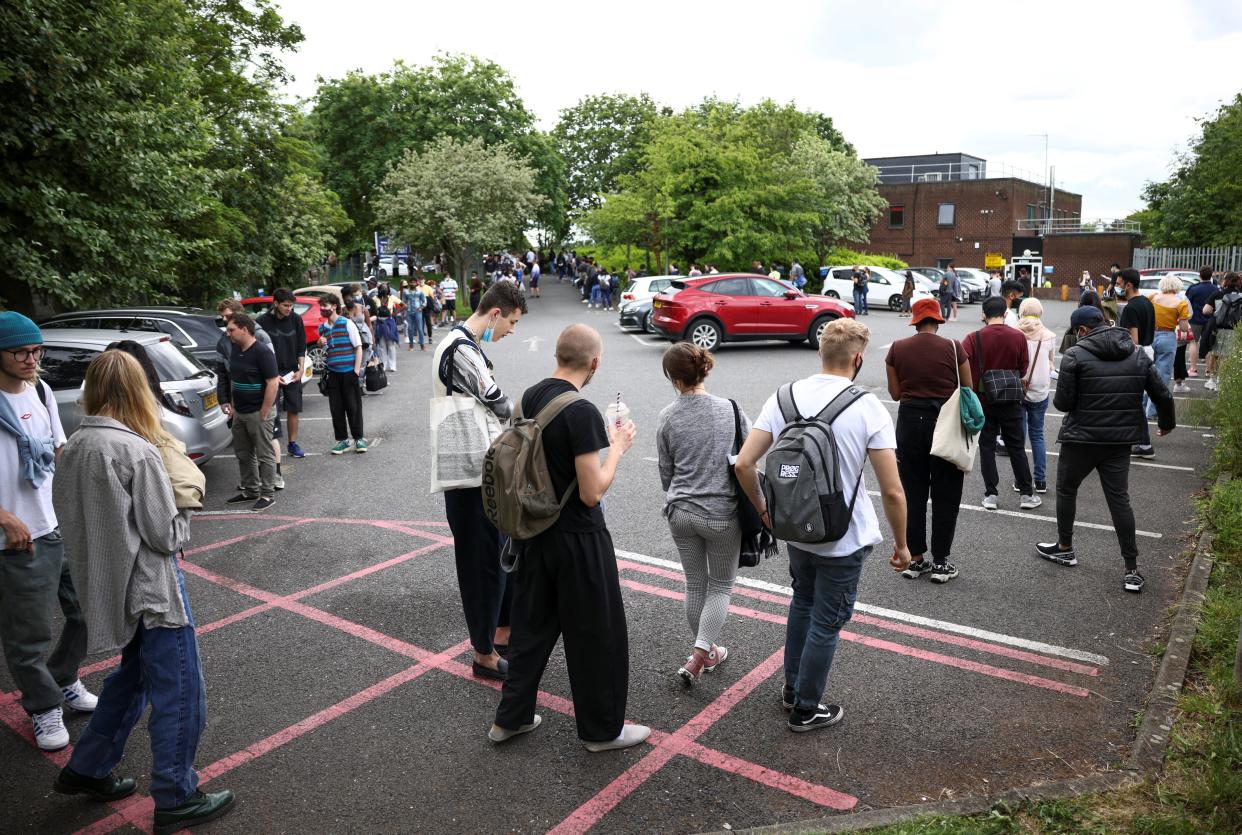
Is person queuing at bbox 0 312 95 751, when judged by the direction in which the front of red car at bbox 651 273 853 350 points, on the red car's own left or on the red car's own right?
on the red car's own right

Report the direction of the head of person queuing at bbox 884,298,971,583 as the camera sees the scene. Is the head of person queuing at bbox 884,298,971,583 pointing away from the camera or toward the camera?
away from the camera

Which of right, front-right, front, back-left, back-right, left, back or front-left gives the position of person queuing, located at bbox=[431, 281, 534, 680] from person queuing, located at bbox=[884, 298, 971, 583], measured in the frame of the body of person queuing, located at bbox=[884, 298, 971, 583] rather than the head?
back-left

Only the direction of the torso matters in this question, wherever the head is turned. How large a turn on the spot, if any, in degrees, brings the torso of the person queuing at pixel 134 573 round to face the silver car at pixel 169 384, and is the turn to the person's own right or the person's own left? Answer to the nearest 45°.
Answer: approximately 45° to the person's own left

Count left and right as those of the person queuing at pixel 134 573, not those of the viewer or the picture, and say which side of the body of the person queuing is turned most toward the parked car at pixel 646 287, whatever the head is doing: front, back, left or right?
front

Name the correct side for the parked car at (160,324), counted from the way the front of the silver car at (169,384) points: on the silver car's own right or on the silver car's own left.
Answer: on the silver car's own right

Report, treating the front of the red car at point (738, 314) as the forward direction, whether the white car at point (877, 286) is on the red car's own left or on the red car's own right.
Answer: on the red car's own left

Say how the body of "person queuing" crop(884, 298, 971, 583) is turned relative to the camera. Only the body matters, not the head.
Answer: away from the camera

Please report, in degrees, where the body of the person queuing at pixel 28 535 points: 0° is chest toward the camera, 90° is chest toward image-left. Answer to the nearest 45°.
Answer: approximately 315°

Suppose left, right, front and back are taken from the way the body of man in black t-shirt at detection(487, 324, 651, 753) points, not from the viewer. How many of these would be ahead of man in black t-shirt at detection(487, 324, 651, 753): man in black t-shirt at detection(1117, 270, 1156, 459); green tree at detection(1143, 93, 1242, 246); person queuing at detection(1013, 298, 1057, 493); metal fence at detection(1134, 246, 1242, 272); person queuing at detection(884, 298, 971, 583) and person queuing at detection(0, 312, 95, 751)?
5

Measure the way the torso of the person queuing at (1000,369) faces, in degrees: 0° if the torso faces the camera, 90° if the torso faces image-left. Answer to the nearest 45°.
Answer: approximately 180°

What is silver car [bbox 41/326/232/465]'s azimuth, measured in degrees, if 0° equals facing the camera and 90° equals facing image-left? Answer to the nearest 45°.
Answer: approximately 135°

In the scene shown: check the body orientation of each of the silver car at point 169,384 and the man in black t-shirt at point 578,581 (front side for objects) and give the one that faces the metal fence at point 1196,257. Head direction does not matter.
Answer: the man in black t-shirt

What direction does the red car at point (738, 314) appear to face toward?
to the viewer's right

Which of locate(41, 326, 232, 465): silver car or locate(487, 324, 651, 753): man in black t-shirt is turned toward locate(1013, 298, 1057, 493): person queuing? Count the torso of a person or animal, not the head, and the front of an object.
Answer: the man in black t-shirt

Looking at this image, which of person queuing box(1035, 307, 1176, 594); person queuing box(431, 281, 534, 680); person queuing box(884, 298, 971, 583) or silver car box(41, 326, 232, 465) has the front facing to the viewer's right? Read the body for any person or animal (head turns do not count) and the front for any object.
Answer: person queuing box(431, 281, 534, 680)
